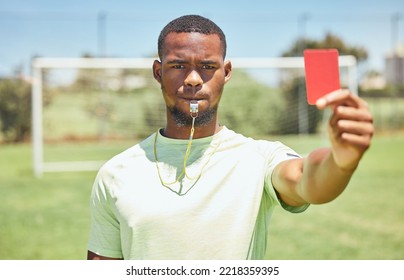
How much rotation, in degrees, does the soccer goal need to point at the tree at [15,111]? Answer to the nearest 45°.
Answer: approximately 90° to its right

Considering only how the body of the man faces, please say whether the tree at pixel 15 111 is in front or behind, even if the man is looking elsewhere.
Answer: behind

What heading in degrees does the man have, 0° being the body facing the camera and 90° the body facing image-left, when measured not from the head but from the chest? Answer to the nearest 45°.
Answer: approximately 0°

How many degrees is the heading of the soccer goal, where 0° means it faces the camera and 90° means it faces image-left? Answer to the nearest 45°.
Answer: approximately 0°

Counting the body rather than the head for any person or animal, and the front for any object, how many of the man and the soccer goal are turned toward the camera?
2

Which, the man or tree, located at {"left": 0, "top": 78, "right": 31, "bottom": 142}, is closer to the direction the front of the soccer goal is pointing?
the man

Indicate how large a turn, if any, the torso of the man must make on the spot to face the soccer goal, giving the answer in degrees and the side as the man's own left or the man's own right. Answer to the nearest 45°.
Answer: approximately 180°

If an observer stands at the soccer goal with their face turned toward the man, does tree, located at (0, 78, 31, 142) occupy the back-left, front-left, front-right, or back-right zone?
back-right

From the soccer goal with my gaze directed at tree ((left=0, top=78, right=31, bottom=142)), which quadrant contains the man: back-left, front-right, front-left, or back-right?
back-left

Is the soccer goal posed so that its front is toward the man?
yes
